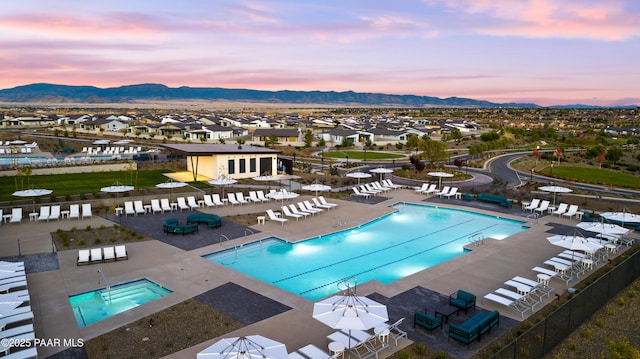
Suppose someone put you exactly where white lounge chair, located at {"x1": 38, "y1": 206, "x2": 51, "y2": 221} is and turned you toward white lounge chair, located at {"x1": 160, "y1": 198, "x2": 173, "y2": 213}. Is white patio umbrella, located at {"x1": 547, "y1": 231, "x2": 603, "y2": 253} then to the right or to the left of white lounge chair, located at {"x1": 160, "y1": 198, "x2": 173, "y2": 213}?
right

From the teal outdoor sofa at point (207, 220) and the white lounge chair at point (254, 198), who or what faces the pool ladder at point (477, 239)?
the white lounge chair

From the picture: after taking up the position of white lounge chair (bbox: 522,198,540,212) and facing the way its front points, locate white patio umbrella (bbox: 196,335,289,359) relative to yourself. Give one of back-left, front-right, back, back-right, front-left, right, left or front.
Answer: front-left

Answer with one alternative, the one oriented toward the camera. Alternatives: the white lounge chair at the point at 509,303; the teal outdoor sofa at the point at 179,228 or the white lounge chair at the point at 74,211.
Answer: the white lounge chair at the point at 74,211

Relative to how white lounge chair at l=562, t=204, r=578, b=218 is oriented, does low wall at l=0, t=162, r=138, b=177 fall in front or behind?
in front

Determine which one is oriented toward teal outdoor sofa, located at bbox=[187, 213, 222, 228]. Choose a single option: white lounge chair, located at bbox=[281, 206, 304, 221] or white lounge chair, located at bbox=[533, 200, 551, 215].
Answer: white lounge chair, located at bbox=[533, 200, 551, 215]

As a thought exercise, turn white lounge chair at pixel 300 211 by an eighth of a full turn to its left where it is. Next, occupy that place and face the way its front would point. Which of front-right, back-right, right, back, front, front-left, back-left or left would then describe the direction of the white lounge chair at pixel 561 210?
front

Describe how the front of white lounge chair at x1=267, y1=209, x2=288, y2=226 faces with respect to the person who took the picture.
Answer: facing the viewer and to the right of the viewer

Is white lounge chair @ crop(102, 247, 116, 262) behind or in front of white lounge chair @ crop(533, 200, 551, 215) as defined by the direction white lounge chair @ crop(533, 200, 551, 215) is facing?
in front

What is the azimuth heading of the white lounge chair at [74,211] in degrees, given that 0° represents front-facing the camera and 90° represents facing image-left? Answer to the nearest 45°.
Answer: approximately 0°

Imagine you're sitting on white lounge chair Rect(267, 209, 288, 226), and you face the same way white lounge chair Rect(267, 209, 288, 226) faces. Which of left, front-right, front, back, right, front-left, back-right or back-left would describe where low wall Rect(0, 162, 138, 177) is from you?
back

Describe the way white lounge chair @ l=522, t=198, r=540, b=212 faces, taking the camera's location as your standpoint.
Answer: facing the viewer and to the left of the viewer

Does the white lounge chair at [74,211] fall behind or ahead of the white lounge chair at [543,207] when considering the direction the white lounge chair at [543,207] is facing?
ahead

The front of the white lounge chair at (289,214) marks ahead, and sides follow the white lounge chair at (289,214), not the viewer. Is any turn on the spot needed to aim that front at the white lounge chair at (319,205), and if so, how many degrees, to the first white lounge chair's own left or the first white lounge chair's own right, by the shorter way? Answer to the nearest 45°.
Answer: approximately 90° to the first white lounge chair's own left

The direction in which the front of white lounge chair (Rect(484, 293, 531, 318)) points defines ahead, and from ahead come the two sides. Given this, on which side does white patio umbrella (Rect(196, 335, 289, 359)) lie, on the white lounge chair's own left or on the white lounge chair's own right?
on the white lounge chair's own left

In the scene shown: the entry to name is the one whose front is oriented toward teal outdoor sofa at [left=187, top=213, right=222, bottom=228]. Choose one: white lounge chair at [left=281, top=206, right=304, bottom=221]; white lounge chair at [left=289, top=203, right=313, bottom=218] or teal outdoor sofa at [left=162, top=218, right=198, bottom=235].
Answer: teal outdoor sofa at [left=162, top=218, right=198, bottom=235]

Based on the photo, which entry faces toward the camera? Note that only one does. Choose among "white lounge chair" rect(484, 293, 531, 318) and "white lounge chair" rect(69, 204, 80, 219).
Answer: "white lounge chair" rect(69, 204, 80, 219)

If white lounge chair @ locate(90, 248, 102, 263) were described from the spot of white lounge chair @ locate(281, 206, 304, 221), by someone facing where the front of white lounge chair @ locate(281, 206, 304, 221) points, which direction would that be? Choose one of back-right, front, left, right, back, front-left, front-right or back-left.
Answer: right

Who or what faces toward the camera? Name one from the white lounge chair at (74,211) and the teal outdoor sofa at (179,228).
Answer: the white lounge chair
